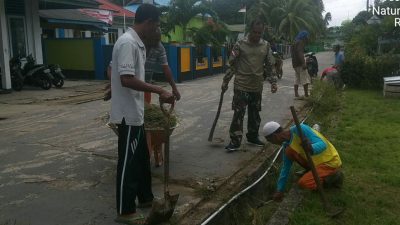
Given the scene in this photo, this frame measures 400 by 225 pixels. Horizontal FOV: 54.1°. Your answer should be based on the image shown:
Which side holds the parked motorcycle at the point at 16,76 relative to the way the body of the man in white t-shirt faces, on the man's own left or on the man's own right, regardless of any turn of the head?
on the man's own left

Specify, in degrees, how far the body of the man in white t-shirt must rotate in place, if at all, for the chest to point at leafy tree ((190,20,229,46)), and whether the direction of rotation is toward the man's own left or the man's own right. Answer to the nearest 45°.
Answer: approximately 90° to the man's own left

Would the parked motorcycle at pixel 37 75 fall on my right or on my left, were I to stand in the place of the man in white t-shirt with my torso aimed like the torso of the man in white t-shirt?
on my left

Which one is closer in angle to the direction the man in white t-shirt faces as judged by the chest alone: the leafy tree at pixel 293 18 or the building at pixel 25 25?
the leafy tree

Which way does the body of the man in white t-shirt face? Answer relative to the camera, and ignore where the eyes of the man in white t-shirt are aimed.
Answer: to the viewer's right

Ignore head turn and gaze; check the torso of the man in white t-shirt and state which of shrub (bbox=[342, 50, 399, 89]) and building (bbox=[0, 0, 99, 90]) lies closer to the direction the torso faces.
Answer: the shrub

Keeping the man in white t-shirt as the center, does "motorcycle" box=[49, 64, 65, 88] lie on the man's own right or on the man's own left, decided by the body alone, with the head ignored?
on the man's own left

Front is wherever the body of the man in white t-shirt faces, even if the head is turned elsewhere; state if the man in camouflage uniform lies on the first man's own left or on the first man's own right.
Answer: on the first man's own left

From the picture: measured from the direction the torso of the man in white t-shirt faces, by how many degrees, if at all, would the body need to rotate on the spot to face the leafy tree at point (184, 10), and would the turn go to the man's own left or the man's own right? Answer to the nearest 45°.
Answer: approximately 90° to the man's own left
